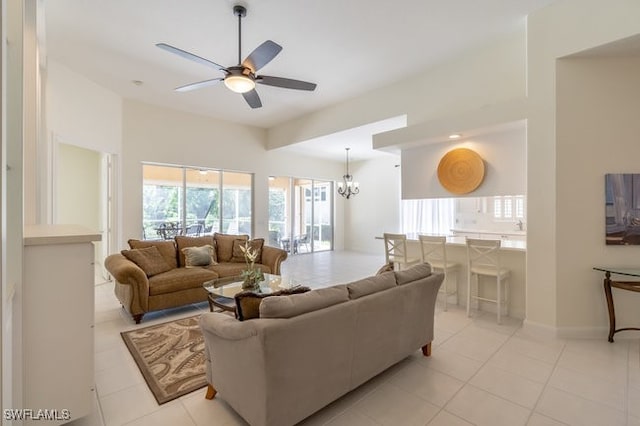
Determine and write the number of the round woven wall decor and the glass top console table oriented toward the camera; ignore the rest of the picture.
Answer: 2

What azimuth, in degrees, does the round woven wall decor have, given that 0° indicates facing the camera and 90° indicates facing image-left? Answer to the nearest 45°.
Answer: approximately 0°

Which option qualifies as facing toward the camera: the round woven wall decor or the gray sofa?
the round woven wall decor

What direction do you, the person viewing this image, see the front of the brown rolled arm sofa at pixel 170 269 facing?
facing the viewer and to the right of the viewer

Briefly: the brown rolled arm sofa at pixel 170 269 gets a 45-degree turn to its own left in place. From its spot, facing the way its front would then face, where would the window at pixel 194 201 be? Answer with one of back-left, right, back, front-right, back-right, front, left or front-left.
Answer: left

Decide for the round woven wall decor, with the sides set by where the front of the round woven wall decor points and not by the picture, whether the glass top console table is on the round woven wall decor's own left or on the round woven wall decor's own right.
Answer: on the round woven wall decor's own left

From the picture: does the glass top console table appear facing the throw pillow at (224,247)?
no

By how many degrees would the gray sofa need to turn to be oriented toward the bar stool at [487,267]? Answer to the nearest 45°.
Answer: approximately 90° to its right

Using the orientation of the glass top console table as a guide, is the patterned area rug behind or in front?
in front

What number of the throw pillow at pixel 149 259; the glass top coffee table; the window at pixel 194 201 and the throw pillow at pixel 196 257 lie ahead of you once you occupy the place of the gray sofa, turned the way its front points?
4

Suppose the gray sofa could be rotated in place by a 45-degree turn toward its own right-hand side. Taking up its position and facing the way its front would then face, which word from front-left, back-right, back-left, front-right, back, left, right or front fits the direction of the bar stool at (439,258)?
front-right

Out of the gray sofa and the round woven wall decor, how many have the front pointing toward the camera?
1

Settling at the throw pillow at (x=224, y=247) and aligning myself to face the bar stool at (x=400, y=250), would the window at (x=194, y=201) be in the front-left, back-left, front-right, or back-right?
back-left

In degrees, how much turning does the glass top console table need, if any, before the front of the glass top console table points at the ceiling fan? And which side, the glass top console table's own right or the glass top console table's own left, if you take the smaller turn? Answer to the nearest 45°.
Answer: approximately 45° to the glass top console table's own right

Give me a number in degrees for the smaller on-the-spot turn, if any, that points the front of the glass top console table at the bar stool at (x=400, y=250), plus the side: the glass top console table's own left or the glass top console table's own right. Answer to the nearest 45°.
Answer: approximately 90° to the glass top console table's own right

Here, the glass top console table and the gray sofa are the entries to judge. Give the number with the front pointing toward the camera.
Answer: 1

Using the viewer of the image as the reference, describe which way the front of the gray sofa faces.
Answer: facing away from the viewer and to the left of the viewer

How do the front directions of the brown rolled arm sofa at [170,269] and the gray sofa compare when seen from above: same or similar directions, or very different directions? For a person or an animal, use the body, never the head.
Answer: very different directions
